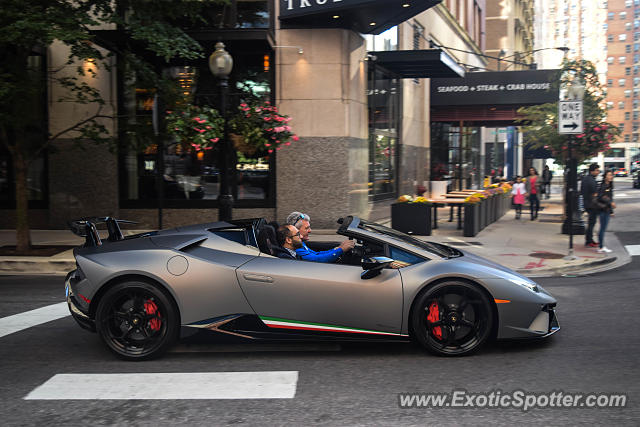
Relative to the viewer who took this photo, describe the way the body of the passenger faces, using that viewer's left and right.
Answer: facing to the right of the viewer

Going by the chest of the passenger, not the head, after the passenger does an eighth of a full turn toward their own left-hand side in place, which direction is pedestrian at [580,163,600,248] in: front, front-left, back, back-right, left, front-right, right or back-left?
front

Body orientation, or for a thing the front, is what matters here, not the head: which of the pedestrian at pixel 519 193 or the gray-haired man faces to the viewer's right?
the gray-haired man

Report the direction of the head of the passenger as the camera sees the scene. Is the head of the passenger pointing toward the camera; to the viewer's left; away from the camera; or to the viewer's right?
to the viewer's right

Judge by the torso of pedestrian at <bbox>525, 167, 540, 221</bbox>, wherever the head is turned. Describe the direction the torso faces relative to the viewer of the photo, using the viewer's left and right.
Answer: facing the viewer

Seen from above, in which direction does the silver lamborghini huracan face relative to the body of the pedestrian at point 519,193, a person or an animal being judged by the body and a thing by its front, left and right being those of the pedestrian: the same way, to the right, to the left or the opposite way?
to the left

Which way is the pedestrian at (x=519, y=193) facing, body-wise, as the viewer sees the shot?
toward the camera

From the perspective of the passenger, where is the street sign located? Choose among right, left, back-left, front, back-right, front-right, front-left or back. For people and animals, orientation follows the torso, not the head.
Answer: front-left

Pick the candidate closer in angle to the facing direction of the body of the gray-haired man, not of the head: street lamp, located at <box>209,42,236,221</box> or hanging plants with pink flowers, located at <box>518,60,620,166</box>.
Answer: the hanging plants with pink flowers

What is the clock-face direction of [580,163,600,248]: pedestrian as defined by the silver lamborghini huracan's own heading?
The pedestrian is roughly at 10 o'clock from the silver lamborghini huracan.

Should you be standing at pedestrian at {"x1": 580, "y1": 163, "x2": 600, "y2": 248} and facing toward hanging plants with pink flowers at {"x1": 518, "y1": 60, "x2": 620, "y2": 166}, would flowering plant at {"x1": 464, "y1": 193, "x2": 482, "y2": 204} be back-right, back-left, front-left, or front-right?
front-left

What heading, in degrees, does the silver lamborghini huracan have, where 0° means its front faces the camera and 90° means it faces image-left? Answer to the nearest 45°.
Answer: approximately 270°

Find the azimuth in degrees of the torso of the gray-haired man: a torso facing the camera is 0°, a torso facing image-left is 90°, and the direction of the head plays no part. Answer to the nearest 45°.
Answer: approximately 270°

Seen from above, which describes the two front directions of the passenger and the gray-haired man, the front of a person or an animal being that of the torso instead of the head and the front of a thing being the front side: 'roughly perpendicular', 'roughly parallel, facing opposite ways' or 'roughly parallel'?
roughly parallel

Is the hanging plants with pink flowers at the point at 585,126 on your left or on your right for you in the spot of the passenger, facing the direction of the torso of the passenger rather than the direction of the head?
on your left

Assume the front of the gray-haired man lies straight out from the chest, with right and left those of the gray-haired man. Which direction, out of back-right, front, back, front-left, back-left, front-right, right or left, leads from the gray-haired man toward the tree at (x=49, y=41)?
back-left

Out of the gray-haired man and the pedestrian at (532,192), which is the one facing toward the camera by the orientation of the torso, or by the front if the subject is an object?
the pedestrian
